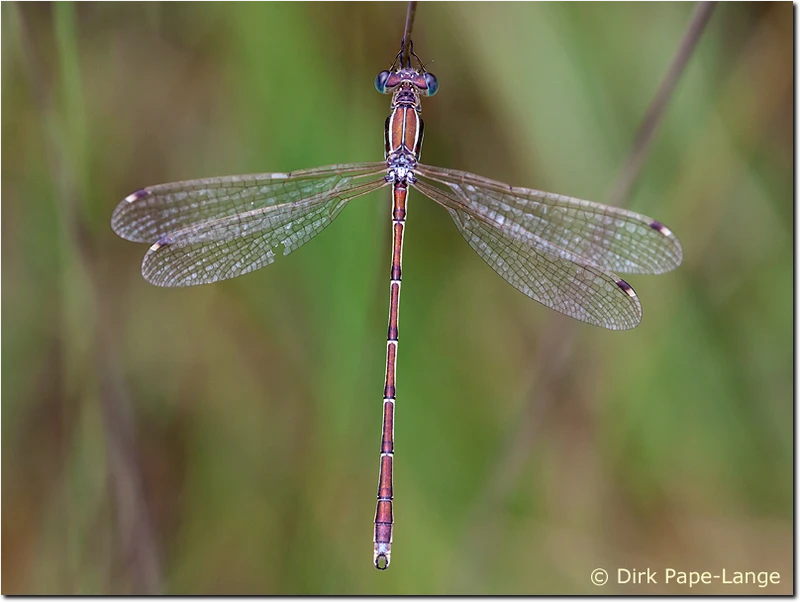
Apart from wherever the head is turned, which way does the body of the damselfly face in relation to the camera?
away from the camera
